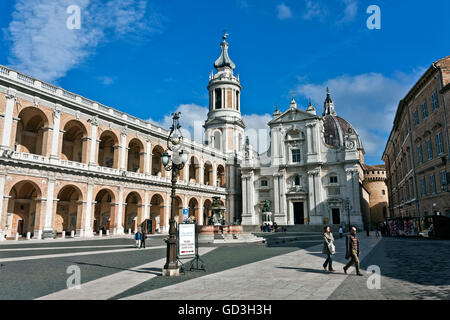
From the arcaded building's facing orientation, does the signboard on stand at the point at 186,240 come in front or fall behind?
in front

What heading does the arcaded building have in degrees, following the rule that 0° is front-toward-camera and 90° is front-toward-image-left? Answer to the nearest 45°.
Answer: approximately 315°
